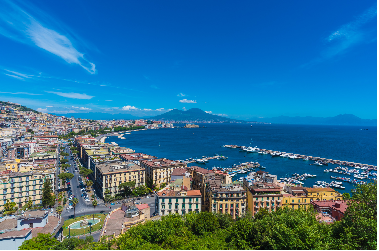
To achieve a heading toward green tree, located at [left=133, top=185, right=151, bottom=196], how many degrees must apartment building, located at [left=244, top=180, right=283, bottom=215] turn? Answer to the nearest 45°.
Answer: approximately 90° to its right

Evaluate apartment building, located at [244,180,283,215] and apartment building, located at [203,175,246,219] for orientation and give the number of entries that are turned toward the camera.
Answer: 2

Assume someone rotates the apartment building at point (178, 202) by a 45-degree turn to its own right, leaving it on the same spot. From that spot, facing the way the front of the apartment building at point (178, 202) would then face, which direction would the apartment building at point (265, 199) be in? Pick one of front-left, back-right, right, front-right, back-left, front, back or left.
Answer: back-left

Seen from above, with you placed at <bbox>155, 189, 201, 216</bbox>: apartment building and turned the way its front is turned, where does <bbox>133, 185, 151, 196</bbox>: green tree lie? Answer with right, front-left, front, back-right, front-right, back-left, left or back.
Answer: back-right

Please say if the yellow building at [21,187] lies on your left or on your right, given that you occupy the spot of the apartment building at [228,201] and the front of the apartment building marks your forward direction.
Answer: on your right

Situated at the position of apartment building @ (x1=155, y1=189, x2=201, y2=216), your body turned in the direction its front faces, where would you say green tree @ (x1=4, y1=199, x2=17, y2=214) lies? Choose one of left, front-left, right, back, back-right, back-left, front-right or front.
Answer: right

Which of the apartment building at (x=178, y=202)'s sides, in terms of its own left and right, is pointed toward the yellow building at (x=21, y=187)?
right

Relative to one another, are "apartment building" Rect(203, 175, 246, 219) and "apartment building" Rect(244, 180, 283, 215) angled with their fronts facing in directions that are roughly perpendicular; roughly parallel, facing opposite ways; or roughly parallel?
roughly parallel

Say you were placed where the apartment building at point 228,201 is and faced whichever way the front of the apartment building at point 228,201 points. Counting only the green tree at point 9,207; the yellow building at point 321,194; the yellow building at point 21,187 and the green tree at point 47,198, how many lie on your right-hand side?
3

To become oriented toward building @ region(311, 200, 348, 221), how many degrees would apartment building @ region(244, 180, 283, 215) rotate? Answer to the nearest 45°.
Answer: approximately 90° to its left

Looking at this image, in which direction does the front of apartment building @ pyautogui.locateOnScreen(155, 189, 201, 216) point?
toward the camera

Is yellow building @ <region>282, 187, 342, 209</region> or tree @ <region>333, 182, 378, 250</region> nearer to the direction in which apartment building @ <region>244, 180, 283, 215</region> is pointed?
the tree

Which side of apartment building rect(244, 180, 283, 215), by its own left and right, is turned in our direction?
front

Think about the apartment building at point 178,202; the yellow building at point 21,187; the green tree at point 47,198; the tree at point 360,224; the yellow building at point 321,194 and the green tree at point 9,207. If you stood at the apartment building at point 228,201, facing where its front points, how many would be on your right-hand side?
4

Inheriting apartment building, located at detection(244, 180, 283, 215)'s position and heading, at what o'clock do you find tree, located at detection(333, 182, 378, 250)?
The tree is roughly at 11 o'clock from the apartment building.

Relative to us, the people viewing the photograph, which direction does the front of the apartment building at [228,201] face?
facing the viewer

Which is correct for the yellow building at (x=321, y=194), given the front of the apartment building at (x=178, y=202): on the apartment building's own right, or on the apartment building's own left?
on the apartment building's own left

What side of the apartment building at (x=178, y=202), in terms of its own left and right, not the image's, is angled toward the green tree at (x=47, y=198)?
right
